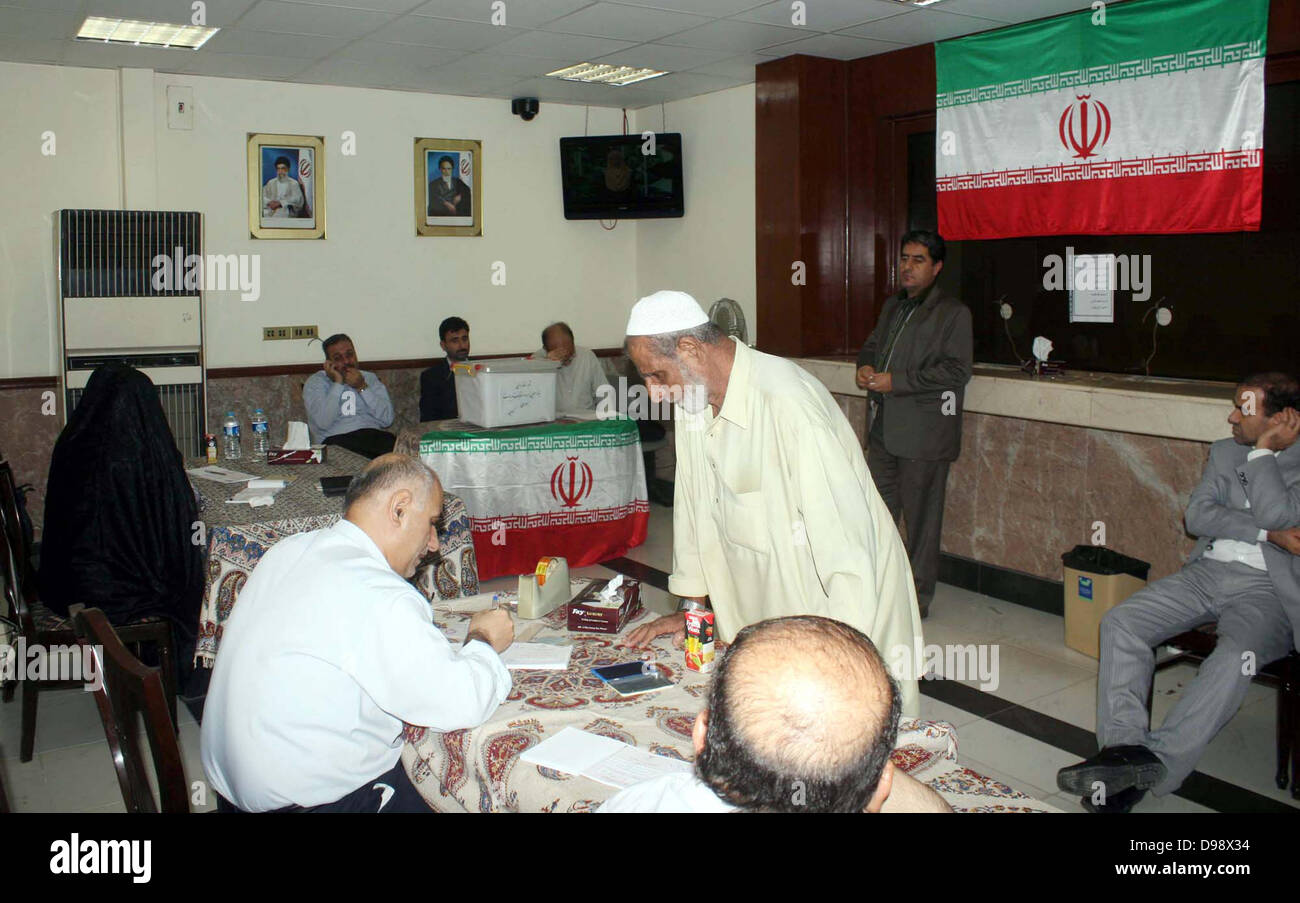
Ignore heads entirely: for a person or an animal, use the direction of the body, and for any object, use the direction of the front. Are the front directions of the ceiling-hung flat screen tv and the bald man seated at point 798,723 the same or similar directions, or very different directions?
very different directions

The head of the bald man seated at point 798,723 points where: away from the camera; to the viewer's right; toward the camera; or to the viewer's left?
away from the camera

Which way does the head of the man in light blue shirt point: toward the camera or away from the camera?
toward the camera

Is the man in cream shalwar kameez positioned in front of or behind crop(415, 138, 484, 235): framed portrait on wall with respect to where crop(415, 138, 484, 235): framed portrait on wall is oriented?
in front

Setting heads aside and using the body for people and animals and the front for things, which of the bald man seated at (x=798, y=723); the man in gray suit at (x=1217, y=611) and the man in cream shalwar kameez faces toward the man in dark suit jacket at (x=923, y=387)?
the bald man seated

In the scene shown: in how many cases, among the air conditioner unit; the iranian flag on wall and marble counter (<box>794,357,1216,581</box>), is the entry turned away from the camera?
0

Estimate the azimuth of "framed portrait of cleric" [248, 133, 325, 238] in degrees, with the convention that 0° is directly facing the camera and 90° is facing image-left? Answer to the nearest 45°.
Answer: approximately 0°

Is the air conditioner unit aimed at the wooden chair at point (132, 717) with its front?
yes
